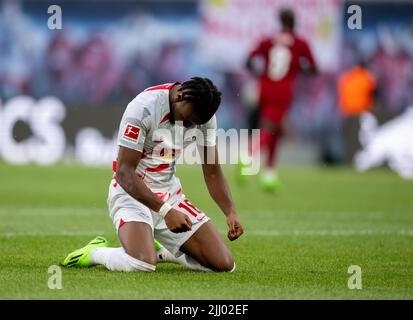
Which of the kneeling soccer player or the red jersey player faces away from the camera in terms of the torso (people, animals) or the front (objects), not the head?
the red jersey player

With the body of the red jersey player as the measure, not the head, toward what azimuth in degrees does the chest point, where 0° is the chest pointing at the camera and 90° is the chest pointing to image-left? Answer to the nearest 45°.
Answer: approximately 180°

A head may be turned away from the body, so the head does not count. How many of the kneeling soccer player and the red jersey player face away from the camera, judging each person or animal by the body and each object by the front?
1

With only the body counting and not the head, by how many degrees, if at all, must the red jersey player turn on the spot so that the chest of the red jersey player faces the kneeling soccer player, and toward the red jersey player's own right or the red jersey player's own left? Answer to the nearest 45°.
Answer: approximately 180°

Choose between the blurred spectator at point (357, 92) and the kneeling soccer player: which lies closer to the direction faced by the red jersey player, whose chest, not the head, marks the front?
the blurred spectator

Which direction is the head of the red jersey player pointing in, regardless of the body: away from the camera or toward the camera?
away from the camera

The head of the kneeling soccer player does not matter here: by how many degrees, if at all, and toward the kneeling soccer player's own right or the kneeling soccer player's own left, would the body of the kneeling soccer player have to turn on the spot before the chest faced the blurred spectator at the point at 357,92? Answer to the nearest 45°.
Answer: approximately 135° to the kneeling soccer player's own left

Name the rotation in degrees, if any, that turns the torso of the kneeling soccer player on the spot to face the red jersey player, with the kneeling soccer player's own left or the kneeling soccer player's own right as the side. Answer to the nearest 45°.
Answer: approximately 135° to the kneeling soccer player's own left

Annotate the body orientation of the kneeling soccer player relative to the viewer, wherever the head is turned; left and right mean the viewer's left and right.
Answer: facing the viewer and to the right of the viewer
